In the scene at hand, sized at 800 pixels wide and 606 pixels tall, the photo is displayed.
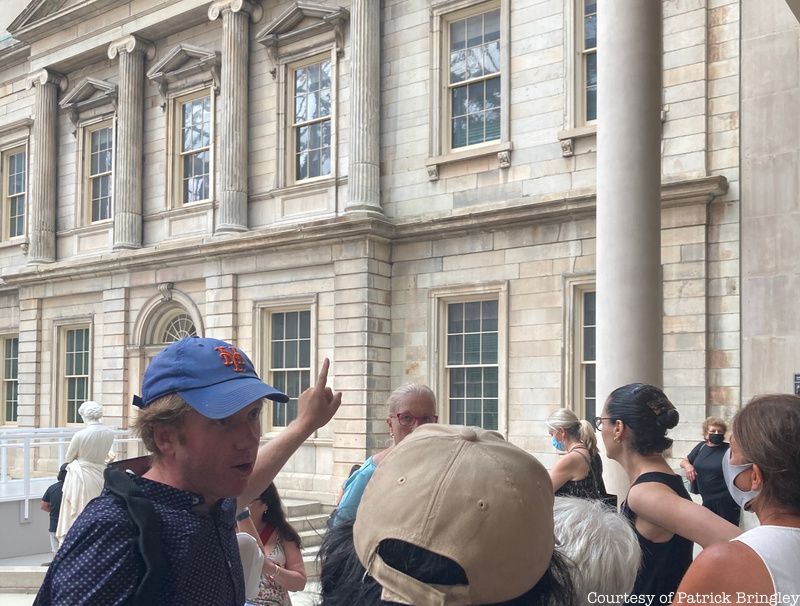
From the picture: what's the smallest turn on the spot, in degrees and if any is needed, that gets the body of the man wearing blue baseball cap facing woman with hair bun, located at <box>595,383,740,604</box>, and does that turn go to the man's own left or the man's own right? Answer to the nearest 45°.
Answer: approximately 90° to the man's own left

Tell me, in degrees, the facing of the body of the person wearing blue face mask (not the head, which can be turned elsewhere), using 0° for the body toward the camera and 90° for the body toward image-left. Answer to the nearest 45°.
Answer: approximately 90°

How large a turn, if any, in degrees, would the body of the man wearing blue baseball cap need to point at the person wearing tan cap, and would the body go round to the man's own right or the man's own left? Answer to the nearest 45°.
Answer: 0° — they already face them

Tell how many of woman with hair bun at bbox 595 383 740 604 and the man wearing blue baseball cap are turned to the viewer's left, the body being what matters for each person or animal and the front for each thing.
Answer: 1

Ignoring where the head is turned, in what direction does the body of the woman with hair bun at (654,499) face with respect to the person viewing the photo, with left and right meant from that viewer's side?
facing to the left of the viewer

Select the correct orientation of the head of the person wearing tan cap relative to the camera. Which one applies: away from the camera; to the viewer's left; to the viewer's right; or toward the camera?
away from the camera

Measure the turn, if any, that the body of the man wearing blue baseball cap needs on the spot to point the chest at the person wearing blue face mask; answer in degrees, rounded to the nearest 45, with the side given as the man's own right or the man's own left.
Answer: approximately 90° to the man's own left

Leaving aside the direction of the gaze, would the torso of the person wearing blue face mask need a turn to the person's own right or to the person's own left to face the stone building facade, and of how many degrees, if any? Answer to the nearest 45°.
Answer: approximately 90° to the person's own right

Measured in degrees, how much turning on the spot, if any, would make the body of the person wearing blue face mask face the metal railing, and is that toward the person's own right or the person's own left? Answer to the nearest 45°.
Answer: approximately 45° to the person's own right

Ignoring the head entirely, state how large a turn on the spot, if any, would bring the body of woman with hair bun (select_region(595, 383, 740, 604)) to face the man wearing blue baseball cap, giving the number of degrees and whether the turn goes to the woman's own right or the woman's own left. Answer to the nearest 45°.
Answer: approximately 45° to the woman's own left

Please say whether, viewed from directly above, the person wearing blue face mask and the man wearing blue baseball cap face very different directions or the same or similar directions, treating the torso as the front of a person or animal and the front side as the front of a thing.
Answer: very different directions

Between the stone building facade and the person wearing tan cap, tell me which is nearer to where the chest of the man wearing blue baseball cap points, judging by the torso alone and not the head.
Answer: the person wearing tan cap

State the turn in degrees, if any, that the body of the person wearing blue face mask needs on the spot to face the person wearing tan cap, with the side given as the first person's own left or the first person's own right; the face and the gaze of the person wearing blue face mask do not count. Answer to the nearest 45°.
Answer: approximately 90° to the first person's own left
